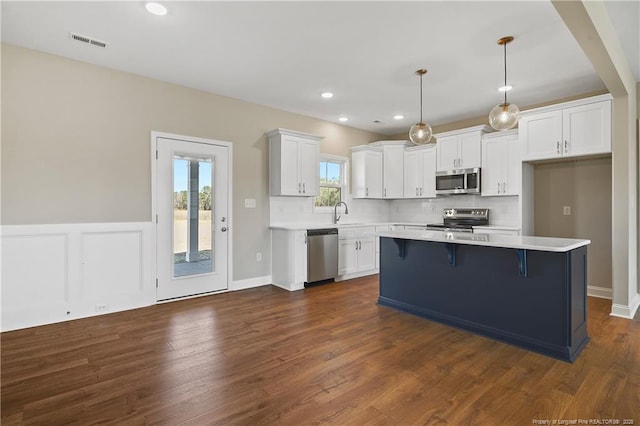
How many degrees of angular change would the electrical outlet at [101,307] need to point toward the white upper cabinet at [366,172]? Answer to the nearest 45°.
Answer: approximately 90° to its left

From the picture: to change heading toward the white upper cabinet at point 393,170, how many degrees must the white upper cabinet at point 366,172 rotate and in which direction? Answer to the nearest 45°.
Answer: approximately 45° to its left

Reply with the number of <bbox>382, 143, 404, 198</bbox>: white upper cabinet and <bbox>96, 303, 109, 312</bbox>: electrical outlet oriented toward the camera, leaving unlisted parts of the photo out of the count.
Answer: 2

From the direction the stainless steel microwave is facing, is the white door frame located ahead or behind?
ahead

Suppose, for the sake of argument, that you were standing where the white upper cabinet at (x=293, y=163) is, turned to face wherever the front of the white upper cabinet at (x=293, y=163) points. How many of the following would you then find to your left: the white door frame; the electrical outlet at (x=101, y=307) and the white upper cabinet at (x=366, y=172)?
1

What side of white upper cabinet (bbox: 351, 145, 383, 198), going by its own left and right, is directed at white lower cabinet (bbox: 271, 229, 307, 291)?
right

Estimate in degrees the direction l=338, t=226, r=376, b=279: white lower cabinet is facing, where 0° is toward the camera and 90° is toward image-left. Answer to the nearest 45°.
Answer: approximately 315°

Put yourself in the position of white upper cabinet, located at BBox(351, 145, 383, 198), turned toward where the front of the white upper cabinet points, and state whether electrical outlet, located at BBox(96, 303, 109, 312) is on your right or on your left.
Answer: on your right
